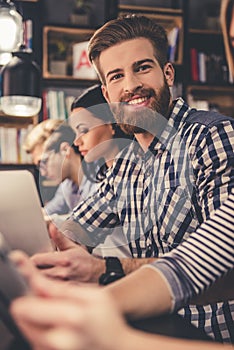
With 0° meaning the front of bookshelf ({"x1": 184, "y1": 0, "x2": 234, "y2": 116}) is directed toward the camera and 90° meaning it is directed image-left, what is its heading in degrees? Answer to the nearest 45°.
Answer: approximately 0°

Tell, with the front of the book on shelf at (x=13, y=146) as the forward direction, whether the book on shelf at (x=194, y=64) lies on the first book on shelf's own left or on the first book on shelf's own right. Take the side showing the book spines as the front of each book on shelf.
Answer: on the first book on shelf's own left

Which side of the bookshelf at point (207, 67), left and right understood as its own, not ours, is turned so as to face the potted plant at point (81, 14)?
right

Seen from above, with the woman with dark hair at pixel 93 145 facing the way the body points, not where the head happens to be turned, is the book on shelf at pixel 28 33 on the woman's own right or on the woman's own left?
on the woman's own right

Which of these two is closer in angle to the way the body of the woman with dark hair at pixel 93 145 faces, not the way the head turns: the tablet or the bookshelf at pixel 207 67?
the tablet

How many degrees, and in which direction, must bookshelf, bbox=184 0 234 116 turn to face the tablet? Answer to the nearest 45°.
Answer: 0° — it already faces it

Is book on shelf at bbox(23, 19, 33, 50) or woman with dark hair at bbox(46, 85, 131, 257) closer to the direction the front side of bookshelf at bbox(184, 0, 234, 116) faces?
the woman with dark hair

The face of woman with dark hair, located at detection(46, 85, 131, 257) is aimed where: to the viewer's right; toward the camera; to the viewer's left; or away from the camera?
to the viewer's left

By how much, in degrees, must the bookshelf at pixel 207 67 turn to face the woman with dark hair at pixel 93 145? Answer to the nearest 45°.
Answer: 0° — it already faces them

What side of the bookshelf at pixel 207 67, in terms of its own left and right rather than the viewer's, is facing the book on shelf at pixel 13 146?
right

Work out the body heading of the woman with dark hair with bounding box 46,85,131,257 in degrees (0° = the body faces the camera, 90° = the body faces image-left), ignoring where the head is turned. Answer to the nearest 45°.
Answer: approximately 45°

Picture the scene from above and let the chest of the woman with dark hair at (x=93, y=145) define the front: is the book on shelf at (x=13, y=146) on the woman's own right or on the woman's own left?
on the woman's own right

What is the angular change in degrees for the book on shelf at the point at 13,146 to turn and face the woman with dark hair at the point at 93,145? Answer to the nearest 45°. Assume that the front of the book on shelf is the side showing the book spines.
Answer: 0° — it already faces them
